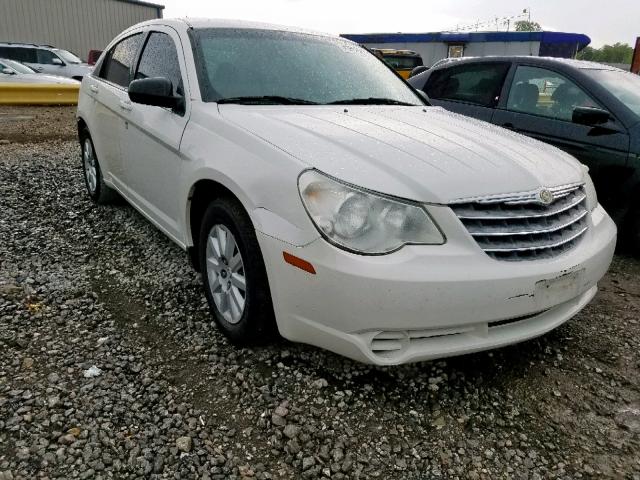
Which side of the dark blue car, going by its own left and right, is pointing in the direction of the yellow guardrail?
back

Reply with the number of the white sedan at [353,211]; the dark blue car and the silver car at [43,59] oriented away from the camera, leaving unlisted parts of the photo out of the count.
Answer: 0

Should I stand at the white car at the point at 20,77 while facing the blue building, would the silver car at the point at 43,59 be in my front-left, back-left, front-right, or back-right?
front-left

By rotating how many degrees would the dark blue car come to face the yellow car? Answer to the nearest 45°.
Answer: approximately 135° to its left

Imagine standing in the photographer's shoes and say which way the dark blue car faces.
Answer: facing the viewer and to the right of the viewer

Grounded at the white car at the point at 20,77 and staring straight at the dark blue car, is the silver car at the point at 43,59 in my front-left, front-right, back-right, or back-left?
back-left

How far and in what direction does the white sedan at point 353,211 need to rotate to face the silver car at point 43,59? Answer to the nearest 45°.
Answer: approximately 180°

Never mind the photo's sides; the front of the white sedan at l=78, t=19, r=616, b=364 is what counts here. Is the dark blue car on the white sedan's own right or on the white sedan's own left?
on the white sedan's own left

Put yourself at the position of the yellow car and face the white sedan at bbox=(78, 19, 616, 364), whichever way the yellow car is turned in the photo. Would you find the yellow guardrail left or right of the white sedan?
right

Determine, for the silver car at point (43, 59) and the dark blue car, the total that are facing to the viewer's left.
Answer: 0

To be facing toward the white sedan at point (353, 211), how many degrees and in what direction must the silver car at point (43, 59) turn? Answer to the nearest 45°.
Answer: approximately 45° to its right

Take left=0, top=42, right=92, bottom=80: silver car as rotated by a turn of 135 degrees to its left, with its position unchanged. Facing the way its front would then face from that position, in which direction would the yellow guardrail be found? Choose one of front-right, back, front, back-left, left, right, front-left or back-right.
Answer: back

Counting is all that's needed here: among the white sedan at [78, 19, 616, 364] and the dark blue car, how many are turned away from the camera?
0
